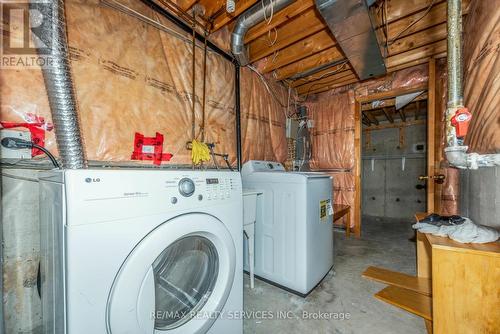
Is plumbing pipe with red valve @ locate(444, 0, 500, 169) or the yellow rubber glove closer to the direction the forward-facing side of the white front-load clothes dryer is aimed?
the plumbing pipe with red valve

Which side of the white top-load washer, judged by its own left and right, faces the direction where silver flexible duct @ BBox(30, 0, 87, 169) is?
right

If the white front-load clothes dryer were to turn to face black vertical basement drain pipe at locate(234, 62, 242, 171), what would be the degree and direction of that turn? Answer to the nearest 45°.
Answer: approximately 90° to its left

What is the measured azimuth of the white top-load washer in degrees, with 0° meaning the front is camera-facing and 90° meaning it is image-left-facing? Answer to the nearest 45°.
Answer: approximately 315°

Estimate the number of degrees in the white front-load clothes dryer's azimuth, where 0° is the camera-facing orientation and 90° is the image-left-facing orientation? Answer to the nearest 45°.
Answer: approximately 315°
